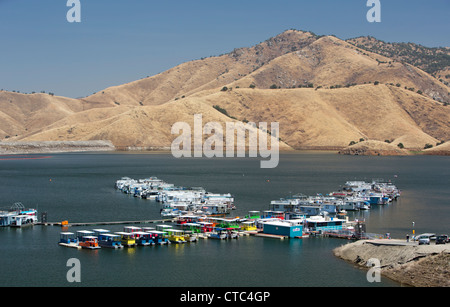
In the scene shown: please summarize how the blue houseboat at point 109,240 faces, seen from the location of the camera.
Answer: facing the viewer and to the right of the viewer

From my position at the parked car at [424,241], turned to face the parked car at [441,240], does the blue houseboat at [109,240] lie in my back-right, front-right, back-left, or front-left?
back-left

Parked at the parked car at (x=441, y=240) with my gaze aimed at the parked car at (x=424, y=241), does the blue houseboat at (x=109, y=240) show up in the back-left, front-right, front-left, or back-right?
front-right

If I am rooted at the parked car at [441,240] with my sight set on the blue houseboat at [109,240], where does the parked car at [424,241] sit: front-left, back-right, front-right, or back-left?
front-left

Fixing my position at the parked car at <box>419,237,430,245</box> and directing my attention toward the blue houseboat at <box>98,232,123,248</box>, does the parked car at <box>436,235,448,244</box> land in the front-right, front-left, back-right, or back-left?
back-right

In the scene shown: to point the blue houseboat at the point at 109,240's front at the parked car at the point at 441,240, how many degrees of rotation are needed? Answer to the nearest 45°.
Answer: approximately 45° to its left
